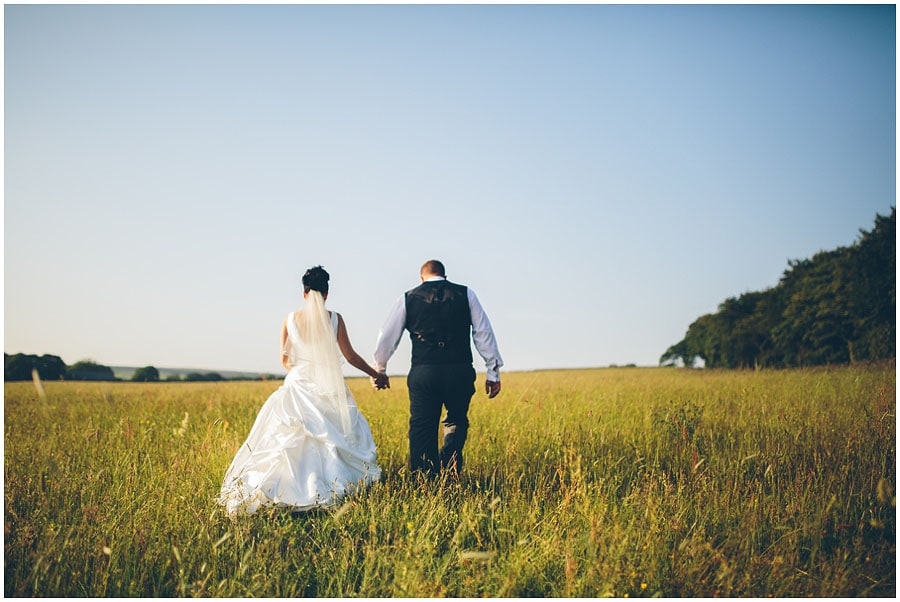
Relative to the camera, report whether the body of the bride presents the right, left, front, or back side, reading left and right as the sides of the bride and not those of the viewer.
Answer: back

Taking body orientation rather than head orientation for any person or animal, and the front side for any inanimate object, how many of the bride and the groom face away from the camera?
2

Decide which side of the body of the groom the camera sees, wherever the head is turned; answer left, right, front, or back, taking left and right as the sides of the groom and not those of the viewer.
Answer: back
